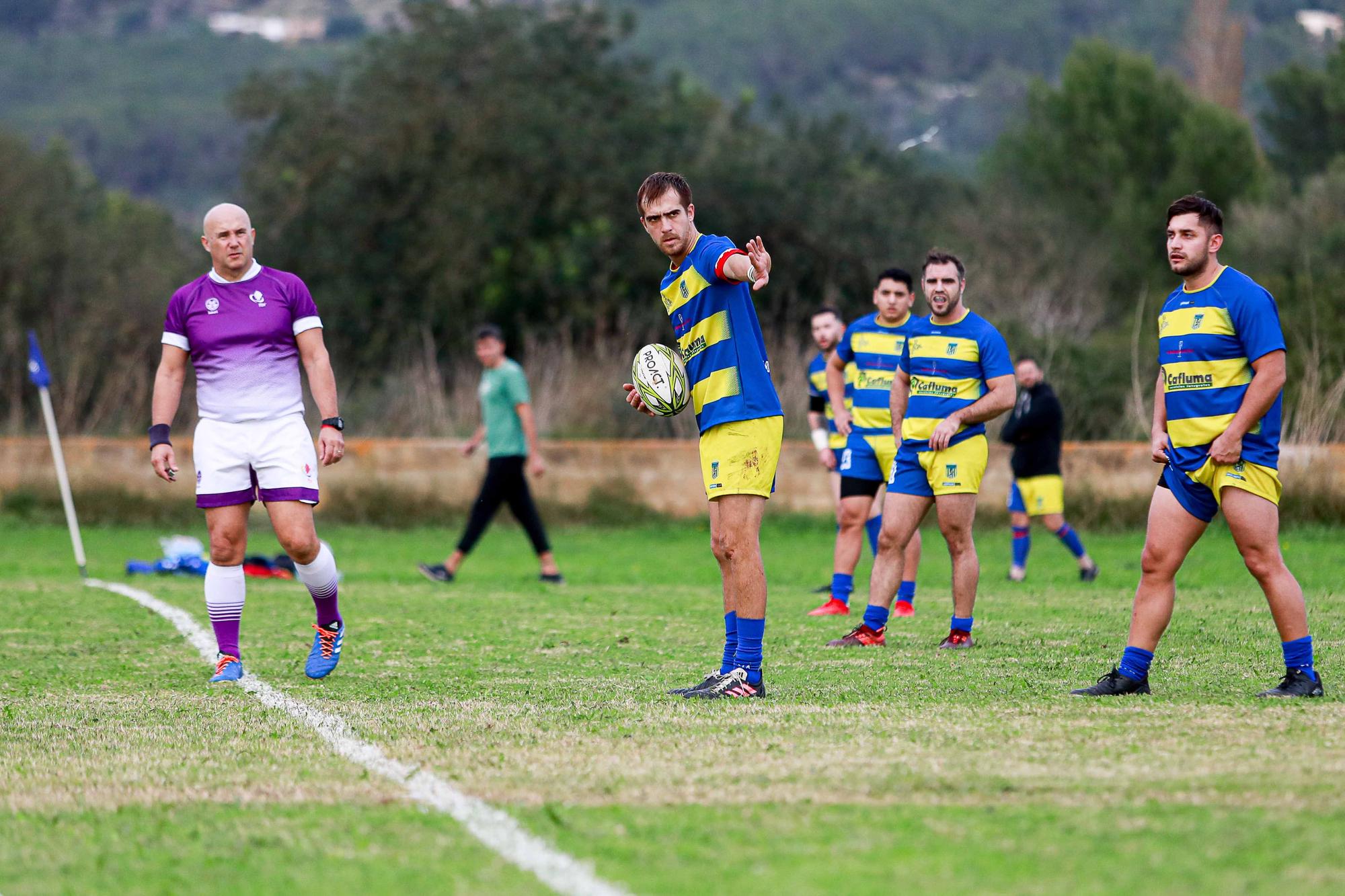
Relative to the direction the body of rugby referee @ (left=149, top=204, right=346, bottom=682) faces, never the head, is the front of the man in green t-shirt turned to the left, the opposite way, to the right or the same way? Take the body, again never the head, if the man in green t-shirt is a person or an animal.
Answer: to the right

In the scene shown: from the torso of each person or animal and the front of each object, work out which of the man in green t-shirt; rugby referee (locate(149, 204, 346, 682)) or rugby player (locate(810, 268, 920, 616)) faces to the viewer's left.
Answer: the man in green t-shirt

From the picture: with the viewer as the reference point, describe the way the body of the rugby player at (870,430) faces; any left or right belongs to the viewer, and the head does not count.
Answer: facing the viewer

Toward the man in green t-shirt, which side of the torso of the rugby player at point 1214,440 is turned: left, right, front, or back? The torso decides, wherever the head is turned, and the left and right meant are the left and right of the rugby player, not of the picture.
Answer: right

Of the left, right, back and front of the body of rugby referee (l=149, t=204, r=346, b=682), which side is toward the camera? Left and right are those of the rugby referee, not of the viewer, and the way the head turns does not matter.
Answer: front

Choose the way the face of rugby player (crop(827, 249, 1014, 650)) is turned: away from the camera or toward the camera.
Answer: toward the camera

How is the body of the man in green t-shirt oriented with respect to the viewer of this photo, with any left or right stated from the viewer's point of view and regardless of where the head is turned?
facing to the left of the viewer

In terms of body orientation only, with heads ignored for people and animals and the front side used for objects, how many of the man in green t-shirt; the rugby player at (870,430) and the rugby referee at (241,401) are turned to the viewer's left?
1

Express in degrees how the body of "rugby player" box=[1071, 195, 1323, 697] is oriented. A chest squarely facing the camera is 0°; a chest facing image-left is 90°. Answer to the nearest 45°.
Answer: approximately 45°

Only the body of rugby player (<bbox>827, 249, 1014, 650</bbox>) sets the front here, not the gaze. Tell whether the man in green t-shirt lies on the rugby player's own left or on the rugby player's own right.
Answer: on the rugby player's own right

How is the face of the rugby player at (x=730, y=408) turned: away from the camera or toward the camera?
toward the camera

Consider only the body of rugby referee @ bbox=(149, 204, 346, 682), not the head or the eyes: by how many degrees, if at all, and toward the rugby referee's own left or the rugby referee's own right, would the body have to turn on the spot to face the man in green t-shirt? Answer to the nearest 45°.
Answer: approximately 180°

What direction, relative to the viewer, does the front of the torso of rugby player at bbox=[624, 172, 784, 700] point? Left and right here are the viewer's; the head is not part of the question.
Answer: facing the viewer and to the left of the viewer

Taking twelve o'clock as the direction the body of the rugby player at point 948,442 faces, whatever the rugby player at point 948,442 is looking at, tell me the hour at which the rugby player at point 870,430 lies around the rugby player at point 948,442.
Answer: the rugby player at point 870,430 is roughly at 4 o'clock from the rugby player at point 948,442.

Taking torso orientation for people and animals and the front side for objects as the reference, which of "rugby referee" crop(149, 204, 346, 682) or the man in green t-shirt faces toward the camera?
the rugby referee

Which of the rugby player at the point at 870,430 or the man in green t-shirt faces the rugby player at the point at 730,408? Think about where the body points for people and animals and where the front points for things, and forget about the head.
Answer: the rugby player at the point at 870,430

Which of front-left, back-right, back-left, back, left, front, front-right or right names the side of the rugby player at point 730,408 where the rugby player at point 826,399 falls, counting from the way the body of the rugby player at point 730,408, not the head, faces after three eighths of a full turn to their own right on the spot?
front

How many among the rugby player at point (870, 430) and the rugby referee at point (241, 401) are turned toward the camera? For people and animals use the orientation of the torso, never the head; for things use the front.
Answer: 2

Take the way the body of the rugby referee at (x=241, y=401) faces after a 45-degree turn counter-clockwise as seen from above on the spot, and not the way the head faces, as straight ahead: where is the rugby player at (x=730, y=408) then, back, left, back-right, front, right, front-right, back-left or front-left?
front
